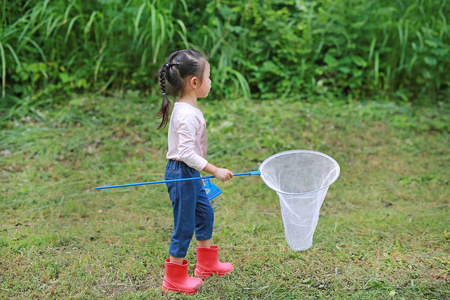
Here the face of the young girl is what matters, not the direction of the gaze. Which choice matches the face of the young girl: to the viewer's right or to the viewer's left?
to the viewer's right

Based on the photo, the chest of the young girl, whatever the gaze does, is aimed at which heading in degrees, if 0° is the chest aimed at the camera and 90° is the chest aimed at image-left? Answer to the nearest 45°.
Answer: approximately 270°
